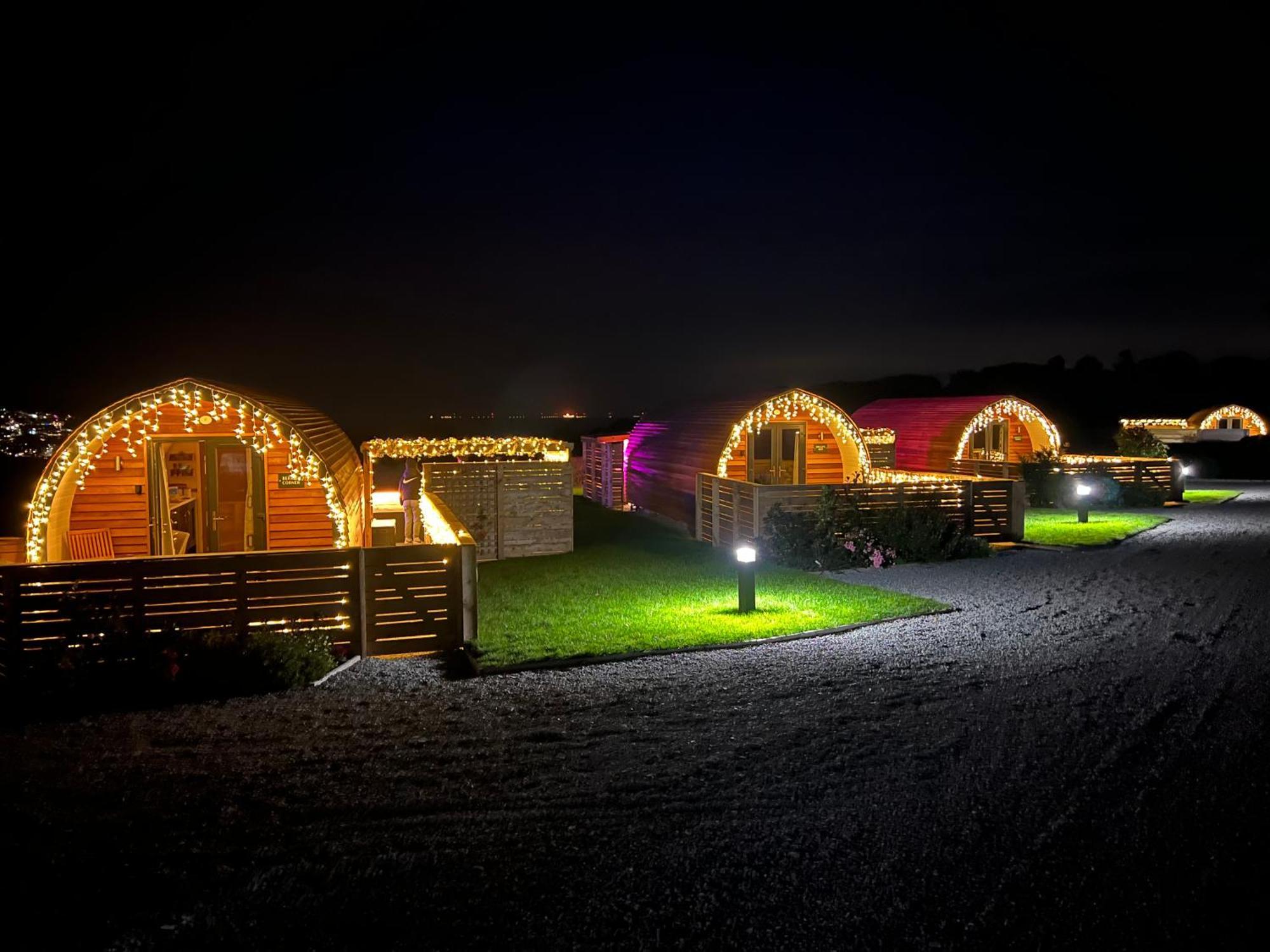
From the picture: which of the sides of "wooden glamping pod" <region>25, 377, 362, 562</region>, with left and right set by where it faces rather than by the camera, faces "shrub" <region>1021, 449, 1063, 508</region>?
left

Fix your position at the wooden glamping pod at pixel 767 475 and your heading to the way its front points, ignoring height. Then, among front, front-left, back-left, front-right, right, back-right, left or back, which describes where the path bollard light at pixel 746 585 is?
front-right

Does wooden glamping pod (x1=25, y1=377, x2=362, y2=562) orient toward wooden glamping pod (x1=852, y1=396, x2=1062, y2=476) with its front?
no

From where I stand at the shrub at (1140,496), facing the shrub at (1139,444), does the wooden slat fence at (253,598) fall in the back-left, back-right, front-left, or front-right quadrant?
back-left

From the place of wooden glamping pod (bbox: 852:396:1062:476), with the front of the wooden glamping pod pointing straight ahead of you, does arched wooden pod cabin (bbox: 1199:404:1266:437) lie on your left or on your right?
on your left

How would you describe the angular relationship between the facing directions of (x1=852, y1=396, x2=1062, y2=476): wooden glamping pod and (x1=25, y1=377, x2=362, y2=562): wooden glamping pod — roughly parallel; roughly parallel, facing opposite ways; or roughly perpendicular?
roughly parallel

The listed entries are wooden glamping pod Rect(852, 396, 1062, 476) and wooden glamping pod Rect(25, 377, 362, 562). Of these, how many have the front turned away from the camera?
0

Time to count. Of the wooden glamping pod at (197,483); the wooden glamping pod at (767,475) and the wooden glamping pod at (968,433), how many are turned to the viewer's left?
0

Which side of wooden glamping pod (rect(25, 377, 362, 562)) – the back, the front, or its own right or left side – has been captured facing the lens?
front

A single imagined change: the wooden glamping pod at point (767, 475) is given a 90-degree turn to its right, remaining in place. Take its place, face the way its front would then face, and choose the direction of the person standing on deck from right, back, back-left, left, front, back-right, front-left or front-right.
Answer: front

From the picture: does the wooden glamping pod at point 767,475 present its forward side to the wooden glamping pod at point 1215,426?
no

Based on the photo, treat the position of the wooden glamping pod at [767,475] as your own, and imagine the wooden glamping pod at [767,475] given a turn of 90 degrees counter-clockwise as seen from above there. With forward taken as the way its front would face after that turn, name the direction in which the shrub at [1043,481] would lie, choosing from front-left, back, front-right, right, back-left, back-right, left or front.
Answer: front

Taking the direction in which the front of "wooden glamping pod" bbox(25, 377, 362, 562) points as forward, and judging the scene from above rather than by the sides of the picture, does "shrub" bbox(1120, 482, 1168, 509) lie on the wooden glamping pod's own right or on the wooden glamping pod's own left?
on the wooden glamping pod's own left

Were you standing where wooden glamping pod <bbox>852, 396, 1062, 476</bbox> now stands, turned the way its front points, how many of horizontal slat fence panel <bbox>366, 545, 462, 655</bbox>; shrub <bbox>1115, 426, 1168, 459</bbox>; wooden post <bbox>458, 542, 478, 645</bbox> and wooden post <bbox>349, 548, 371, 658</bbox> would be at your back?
0

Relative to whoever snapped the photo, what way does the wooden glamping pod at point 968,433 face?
facing the viewer and to the right of the viewer

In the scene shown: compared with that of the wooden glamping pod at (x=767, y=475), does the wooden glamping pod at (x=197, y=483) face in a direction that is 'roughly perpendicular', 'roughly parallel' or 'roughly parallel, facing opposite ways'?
roughly parallel

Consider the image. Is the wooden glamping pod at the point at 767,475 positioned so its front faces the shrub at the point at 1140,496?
no
